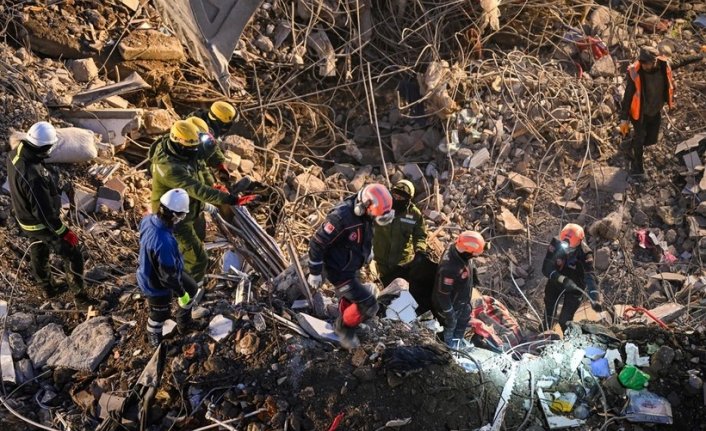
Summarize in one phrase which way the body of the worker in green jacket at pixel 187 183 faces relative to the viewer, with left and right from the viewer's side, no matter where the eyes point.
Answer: facing the viewer and to the right of the viewer

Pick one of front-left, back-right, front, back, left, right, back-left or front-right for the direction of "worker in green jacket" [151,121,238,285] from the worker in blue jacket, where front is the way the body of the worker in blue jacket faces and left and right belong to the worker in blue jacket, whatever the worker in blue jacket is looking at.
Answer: left

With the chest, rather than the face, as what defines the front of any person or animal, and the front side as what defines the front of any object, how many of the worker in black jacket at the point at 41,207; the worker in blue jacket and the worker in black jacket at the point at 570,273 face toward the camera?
1

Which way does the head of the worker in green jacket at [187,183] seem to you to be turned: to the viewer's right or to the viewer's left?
to the viewer's right

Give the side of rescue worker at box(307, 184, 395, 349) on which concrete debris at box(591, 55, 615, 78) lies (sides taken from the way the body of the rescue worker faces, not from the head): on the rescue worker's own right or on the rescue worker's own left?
on the rescue worker's own left

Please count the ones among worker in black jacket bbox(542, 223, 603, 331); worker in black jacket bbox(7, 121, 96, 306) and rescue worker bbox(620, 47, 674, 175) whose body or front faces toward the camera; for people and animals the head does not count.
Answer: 2

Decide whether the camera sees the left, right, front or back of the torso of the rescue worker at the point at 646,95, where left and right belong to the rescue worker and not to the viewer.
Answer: front

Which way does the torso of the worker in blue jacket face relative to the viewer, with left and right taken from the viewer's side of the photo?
facing to the right of the viewer

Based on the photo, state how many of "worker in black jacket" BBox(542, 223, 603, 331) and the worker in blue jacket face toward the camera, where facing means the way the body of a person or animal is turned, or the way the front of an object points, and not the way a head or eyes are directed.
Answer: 1

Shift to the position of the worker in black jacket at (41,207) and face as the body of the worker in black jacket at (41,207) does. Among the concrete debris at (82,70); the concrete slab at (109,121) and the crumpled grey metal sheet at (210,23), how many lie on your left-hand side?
3

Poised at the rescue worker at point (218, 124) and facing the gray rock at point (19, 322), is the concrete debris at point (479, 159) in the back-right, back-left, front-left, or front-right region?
back-left

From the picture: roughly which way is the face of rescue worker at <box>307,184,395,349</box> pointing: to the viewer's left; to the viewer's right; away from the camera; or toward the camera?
to the viewer's right
